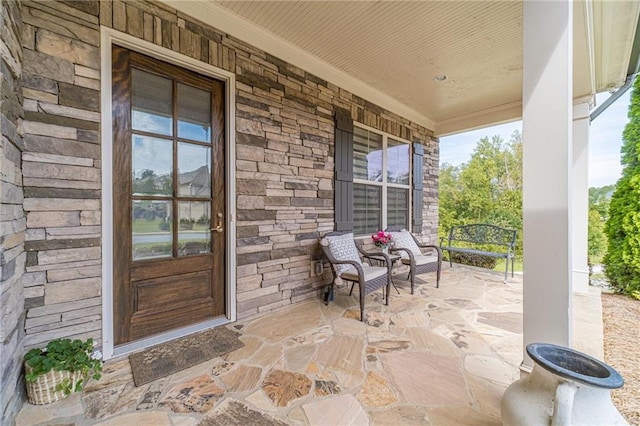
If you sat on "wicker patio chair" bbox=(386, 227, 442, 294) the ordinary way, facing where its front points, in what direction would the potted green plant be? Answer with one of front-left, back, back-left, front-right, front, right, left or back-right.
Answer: right

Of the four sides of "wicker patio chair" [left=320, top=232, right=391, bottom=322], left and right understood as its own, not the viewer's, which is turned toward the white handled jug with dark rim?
front

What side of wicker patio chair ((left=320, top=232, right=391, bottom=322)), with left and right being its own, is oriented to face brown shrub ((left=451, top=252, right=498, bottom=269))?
left

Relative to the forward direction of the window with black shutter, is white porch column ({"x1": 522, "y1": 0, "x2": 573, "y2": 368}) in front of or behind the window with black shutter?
in front

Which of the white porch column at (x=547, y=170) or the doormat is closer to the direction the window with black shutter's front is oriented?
the white porch column

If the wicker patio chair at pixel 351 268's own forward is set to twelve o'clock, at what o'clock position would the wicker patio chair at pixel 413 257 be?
the wicker patio chair at pixel 413 257 is roughly at 9 o'clock from the wicker patio chair at pixel 351 268.

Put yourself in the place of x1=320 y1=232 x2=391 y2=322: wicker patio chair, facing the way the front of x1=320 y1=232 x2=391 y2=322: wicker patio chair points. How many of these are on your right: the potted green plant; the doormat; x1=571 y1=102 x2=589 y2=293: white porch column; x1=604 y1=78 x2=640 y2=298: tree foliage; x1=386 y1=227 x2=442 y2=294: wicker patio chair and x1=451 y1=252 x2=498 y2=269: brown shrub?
2

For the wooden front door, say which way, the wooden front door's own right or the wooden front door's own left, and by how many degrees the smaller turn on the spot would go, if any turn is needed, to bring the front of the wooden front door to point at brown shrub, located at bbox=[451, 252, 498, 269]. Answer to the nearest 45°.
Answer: approximately 45° to the wooden front door's own left

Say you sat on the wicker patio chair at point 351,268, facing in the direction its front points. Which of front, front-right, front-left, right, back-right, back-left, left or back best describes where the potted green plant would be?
right

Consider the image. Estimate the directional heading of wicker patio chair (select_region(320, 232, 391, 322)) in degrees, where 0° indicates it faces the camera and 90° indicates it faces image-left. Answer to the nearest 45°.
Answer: approximately 315°

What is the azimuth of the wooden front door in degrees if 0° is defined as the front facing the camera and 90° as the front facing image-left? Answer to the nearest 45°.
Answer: approximately 315°

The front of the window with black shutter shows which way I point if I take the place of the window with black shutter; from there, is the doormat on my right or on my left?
on my right
